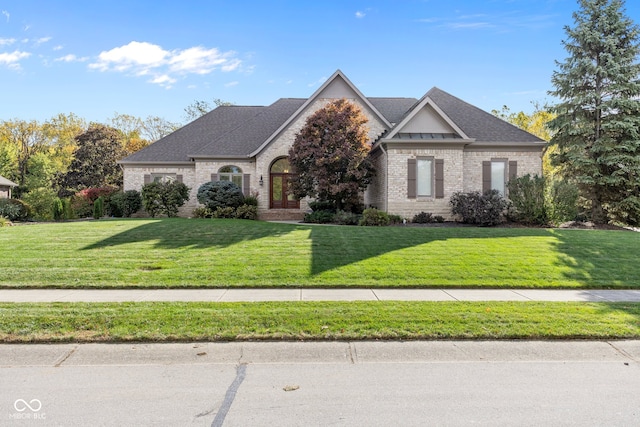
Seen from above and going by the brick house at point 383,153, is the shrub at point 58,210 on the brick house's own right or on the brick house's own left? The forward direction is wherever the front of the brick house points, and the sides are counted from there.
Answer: on the brick house's own right

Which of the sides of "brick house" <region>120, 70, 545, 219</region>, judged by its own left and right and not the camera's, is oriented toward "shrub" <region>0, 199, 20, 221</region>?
right

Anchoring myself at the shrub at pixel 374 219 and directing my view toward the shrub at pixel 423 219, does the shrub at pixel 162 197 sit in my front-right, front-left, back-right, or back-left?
back-left

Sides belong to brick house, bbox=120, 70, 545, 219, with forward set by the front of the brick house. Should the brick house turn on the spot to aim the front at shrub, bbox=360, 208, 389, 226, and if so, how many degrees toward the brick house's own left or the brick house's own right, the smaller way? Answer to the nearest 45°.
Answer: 0° — it already faces it

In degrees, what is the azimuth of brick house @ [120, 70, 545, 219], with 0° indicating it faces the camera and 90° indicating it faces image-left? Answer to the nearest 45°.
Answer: approximately 0°

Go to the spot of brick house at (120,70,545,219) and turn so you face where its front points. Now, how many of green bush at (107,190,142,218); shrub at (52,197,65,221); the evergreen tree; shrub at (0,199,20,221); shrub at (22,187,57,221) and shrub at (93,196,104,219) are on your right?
5

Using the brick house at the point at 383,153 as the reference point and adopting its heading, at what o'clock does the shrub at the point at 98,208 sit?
The shrub is roughly at 3 o'clock from the brick house.

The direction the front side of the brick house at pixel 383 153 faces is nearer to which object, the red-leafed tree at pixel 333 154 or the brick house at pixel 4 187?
the red-leafed tree

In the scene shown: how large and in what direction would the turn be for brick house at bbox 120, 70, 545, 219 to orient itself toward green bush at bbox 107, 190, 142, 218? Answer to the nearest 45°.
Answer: approximately 90° to its right
